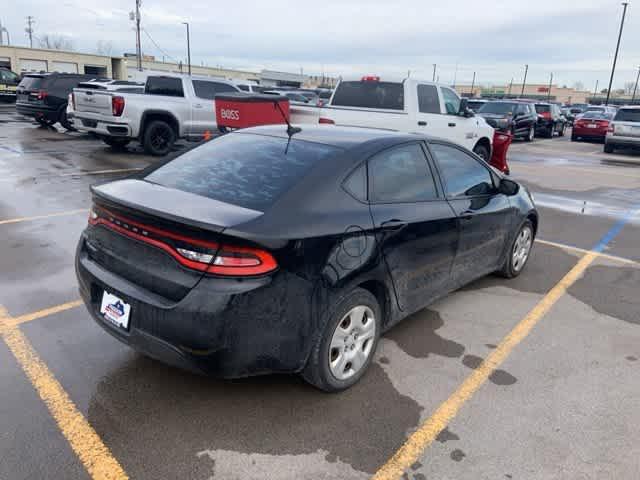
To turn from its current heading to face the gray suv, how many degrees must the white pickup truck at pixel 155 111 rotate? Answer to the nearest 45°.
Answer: approximately 45° to its right

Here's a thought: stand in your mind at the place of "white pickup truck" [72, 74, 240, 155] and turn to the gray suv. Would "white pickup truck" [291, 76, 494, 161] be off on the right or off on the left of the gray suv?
right

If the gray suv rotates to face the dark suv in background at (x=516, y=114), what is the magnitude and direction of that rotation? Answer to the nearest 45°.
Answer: approximately 45° to its left

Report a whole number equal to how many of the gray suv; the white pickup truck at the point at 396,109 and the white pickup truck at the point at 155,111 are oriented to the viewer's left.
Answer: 0

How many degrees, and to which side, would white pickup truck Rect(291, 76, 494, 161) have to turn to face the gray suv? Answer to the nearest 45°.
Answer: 0° — it already faces it

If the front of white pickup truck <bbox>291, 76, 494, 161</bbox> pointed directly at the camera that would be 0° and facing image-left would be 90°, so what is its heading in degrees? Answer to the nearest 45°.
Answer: approximately 225°

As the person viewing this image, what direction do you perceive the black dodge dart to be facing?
facing away from the viewer and to the right of the viewer

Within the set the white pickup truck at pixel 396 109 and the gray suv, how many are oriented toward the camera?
0

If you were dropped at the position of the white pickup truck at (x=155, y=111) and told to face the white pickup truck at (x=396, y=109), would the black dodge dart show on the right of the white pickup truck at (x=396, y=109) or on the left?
right

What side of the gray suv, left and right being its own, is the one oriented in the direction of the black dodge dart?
back

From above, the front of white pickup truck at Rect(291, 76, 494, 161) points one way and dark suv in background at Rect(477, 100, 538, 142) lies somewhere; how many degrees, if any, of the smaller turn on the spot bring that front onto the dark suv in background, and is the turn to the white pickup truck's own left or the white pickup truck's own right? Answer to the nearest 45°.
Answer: approximately 45° to the white pickup truck's own left

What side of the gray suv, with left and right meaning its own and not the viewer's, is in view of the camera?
back

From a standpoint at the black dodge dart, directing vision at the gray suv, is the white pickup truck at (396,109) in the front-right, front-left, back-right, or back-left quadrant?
front-left

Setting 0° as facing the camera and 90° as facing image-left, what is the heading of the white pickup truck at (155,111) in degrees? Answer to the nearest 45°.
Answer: approximately 225°
